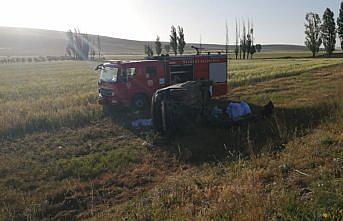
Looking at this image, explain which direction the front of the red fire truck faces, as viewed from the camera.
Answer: facing the viewer and to the left of the viewer

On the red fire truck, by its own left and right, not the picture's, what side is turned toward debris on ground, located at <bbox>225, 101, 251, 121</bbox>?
left

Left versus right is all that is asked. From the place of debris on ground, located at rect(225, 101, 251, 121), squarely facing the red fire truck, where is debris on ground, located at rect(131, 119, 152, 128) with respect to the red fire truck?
left

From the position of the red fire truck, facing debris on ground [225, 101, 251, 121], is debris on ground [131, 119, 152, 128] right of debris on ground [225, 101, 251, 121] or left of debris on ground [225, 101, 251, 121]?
right

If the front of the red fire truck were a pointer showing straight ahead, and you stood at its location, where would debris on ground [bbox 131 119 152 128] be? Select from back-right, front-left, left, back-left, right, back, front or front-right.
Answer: front-left
